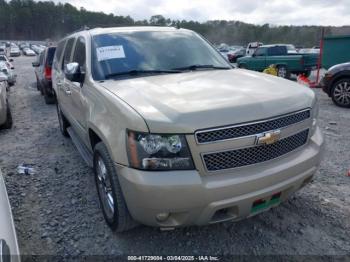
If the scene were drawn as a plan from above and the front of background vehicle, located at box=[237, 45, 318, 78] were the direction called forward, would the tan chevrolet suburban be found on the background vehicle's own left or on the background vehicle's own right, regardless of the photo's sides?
on the background vehicle's own left

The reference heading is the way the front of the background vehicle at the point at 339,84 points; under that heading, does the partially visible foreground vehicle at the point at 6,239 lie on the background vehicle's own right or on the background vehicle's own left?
on the background vehicle's own left

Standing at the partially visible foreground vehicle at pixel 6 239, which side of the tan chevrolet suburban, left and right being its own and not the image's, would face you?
right

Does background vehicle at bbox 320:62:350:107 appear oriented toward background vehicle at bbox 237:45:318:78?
no

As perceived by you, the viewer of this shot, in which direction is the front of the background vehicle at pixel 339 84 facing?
facing to the left of the viewer

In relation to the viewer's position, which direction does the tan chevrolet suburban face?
facing the viewer and to the right of the viewer

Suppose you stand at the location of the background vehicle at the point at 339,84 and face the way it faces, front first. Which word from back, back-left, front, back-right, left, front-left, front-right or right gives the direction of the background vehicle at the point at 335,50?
right

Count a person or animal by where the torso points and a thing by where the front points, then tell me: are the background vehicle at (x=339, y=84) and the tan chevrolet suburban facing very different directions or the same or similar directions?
very different directions

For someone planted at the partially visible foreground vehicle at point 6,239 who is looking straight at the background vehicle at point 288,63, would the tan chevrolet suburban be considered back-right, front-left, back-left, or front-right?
front-right

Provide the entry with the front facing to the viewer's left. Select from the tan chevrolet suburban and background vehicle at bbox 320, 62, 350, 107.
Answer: the background vehicle

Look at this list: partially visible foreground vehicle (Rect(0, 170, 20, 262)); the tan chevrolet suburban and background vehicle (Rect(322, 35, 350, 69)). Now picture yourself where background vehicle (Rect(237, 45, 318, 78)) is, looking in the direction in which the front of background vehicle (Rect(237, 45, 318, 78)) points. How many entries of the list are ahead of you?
0

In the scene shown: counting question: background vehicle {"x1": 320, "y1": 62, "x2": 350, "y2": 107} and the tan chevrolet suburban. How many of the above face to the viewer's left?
1
